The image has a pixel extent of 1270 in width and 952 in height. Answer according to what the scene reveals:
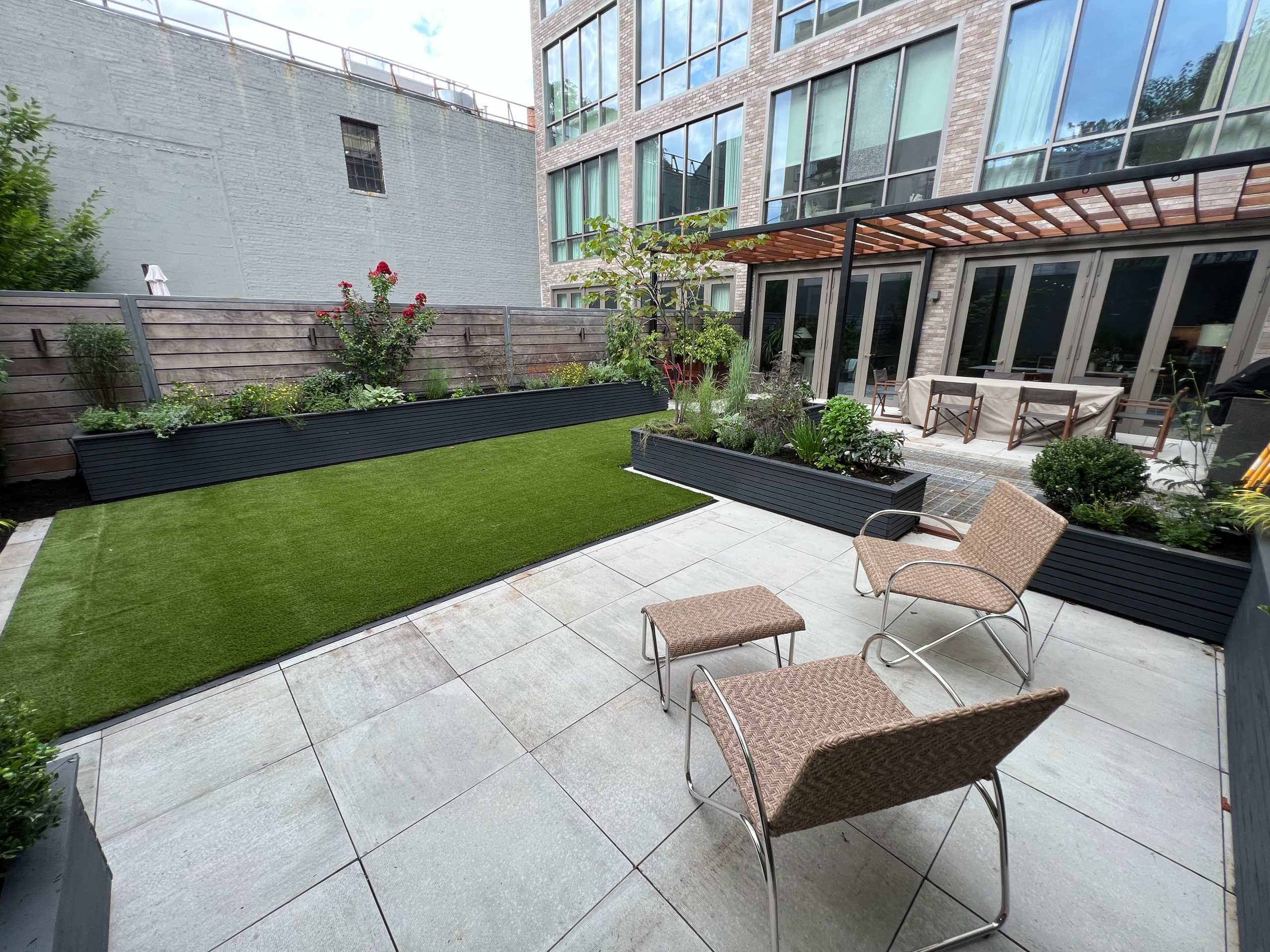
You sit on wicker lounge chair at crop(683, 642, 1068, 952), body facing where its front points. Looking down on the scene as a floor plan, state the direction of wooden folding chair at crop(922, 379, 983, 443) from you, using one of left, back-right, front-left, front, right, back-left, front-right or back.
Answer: front-right

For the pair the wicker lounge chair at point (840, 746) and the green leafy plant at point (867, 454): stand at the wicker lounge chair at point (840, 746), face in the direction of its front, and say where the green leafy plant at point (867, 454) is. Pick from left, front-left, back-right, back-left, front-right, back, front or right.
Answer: front-right

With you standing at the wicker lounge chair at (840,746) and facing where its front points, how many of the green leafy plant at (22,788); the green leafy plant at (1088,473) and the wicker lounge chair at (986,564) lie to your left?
1

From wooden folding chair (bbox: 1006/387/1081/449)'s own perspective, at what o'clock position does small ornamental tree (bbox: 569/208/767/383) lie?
The small ornamental tree is roughly at 8 o'clock from the wooden folding chair.

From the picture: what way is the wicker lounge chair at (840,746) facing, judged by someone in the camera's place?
facing away from the viewer and to the left of the viewer

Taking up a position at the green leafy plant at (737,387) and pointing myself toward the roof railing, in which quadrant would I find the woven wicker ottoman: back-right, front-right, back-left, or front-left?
back-left

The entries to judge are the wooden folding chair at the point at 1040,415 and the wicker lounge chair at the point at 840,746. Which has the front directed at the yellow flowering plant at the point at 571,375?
the wicker lounge chair

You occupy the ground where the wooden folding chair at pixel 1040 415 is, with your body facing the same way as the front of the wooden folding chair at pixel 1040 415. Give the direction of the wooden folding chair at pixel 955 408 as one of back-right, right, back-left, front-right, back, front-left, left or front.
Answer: left

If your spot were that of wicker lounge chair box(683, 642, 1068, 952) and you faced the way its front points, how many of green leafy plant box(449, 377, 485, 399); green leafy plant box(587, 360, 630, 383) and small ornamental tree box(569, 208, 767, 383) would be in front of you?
3

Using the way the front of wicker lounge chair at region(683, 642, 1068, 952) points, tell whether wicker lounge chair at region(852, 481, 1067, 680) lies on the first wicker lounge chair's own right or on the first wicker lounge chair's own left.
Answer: on the first wicker lounge chair's own right

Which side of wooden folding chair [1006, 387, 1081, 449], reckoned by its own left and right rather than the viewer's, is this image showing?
back

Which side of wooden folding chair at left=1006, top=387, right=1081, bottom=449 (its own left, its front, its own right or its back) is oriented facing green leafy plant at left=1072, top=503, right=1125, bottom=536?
back

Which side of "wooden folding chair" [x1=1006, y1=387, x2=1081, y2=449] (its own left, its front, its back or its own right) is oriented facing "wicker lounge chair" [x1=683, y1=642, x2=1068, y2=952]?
back

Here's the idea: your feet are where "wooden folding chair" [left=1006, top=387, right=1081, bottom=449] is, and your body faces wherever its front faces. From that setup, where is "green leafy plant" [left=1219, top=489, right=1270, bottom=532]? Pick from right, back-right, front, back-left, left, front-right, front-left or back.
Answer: back

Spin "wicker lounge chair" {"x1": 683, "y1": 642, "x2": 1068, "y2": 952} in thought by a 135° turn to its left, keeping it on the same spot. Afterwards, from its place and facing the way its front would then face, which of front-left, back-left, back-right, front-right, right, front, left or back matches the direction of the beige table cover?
back

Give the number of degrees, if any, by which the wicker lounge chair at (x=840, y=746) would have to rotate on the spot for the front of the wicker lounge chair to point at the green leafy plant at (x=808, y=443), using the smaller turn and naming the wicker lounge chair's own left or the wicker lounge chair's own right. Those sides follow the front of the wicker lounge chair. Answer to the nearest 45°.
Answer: approximately 45° to the wicker lounge chair's own right
